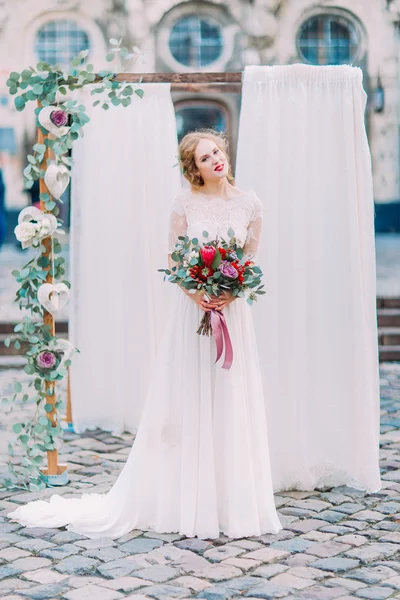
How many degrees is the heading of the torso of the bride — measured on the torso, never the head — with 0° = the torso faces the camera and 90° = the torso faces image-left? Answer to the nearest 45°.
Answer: approximately 0°

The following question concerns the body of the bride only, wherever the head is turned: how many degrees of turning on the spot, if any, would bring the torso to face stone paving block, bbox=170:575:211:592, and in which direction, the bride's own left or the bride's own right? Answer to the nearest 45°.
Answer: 0° — they already face it

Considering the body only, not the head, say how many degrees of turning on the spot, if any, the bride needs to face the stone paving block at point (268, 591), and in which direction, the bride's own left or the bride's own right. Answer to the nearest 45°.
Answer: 0° — they already face it

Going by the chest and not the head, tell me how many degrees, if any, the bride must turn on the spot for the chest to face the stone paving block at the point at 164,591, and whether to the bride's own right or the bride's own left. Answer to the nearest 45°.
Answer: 0° — they already face it

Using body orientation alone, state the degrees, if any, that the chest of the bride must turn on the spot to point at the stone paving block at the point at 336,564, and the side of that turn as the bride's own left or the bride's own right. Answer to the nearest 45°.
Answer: approximately 45° to the bride's own left

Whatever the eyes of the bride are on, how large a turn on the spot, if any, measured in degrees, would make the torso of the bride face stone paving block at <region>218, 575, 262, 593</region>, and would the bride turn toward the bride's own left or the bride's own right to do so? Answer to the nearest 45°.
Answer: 0° — they already face it

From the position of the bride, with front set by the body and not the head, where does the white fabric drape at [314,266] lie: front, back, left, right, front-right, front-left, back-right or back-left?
back-left

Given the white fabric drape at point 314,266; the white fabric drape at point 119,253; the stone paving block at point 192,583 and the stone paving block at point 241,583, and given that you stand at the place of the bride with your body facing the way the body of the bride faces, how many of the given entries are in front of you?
2
